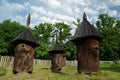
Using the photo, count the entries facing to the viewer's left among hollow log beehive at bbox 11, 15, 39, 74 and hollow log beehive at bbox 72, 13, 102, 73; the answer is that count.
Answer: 0

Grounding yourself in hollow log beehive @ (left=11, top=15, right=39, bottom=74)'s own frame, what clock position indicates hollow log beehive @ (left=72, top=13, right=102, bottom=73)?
hollow log beehive @ (left=72, top=13, right=102, bottom=73) is roughly at 10 o'clock from hollow log beehive @ (left=11, top=15, right=39, bottom=74).

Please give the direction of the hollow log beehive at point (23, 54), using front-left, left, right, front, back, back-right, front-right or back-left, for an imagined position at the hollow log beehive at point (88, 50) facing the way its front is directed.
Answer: back-right

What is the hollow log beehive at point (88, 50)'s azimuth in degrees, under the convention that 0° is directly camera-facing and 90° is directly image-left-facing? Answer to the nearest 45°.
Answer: approximately 315°

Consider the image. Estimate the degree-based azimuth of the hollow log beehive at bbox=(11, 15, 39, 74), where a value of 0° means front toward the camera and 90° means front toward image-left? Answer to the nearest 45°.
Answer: approximately 0°

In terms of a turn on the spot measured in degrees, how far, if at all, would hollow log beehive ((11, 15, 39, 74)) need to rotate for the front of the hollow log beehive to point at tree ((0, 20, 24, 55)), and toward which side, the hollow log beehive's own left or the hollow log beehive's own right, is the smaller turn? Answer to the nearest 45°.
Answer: approximately 180°
